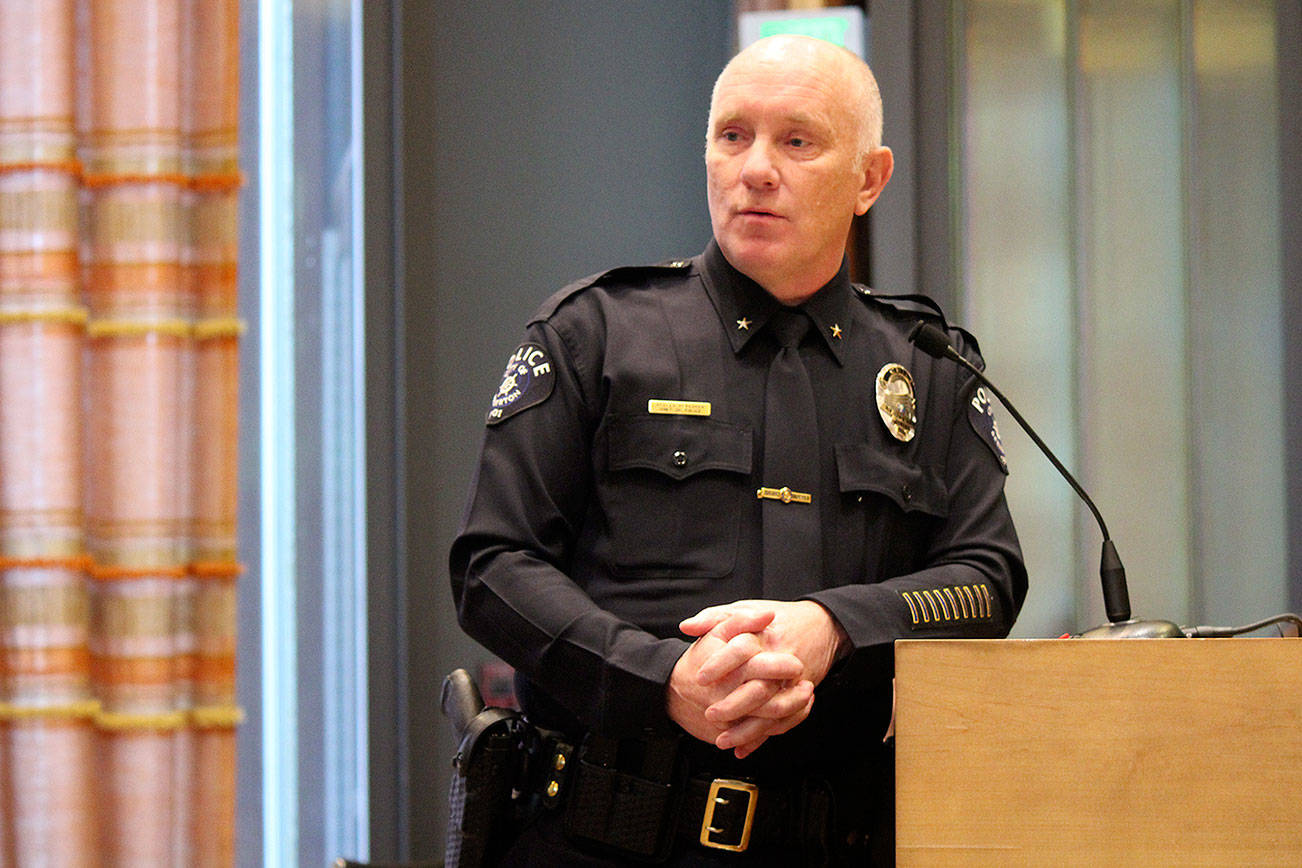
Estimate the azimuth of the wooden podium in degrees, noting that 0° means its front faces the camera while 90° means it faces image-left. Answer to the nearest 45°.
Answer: approximately 0°

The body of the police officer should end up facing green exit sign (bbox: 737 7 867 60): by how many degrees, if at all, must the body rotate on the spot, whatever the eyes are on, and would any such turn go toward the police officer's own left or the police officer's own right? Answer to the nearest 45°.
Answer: approximately 180°

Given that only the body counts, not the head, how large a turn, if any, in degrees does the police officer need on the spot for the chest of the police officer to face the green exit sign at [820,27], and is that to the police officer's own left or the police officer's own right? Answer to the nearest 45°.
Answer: approximately 180°

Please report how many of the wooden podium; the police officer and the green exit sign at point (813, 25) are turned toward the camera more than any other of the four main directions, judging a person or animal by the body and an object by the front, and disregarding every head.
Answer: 3

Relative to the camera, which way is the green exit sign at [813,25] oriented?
toward the camera

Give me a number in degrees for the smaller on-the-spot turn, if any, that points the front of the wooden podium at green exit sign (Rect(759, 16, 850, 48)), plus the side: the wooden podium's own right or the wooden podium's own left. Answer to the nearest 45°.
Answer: approximately 180°

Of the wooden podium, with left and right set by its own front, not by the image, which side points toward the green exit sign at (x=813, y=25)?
back

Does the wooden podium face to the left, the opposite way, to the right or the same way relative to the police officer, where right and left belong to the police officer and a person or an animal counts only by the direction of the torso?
the same way

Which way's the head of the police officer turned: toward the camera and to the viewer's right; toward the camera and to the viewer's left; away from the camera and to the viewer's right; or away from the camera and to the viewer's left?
toward the camera and to the viewer's left

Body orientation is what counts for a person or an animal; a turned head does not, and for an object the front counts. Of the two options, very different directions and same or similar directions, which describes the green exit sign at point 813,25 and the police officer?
same or similar directions

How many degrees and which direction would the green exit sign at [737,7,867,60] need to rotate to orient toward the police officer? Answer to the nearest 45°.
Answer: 0° — it already faces them

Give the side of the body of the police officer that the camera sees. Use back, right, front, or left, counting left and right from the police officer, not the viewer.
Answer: front

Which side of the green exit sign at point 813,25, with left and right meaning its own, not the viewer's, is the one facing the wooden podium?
front

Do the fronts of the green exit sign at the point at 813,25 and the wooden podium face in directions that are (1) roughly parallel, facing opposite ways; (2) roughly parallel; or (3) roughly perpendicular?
roughly parallel
